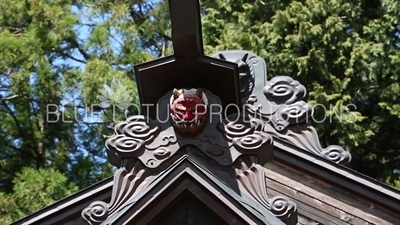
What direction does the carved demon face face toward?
toward the camera
